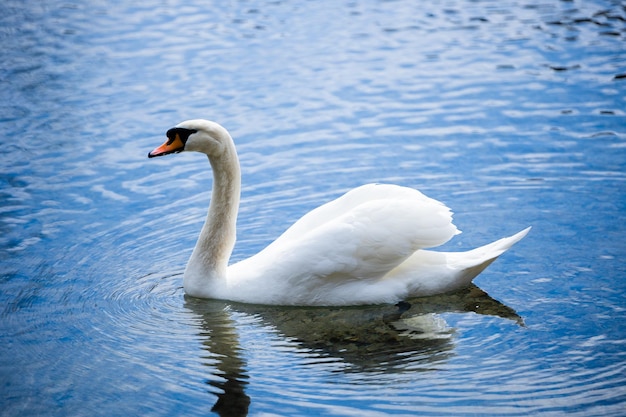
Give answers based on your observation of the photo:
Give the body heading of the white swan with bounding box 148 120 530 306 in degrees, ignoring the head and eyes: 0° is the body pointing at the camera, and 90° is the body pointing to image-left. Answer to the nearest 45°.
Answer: approximately 90°

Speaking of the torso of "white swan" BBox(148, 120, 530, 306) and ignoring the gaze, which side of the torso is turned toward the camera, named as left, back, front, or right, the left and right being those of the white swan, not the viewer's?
left
